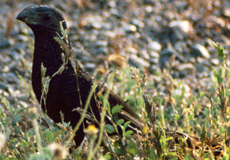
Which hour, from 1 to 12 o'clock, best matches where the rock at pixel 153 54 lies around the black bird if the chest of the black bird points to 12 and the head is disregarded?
The rock is roughly at 4 o'clock from the black bird.

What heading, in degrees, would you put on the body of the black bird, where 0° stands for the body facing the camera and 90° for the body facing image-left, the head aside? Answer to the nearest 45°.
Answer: approximately 90°

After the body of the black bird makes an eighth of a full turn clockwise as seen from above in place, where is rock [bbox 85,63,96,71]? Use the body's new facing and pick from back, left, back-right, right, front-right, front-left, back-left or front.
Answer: front-right

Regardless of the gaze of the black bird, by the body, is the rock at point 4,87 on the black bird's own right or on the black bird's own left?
on the black bird's own right

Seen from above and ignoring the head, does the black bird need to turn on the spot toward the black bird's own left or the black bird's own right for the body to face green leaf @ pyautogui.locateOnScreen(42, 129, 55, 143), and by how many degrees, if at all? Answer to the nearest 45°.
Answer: approximately 90° to the black bird's own left

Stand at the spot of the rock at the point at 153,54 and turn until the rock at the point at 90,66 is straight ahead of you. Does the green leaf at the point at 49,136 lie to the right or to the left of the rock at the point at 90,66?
left

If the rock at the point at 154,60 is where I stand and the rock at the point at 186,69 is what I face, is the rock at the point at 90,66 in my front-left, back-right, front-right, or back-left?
back-right

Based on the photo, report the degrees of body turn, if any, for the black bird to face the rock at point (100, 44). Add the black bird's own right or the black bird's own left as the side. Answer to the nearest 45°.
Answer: approximately 90° to the black bird's own right

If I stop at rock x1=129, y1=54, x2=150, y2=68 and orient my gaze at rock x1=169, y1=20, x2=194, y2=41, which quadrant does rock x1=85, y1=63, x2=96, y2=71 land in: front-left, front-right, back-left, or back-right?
back-left

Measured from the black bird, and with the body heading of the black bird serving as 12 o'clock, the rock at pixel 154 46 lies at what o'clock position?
The rock is roughly at 4 o'clock from the black bird.

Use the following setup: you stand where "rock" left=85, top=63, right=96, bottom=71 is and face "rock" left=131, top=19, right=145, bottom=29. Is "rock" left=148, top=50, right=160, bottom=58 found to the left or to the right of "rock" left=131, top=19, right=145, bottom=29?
right
